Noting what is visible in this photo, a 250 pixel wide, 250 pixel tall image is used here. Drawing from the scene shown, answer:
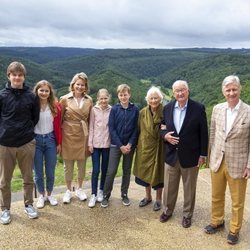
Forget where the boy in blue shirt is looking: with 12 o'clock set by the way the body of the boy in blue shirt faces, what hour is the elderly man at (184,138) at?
The elderly man is roughly at 10 o'clock from the boy in blue shirt.

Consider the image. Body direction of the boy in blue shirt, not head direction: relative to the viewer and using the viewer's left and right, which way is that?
facing the viewer

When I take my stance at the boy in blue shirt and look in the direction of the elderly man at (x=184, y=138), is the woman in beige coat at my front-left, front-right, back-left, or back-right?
back-right

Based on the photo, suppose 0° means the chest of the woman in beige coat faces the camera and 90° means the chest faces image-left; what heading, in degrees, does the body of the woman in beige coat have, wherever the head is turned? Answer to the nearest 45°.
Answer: approximately 0°

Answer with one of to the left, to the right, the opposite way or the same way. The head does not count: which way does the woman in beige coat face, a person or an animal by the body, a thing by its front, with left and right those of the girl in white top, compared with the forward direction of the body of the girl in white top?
the same way

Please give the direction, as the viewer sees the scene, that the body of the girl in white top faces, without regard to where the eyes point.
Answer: toward the camera

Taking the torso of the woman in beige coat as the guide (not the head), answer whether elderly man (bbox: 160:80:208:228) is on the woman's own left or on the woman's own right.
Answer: on the woman's own left

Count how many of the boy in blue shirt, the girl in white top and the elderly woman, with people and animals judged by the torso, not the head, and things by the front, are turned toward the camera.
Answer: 3

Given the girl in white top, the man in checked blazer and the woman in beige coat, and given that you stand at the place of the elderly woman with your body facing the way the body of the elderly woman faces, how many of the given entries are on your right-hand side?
2

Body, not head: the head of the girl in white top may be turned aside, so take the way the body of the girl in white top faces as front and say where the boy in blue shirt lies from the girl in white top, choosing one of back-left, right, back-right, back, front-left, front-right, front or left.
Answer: left

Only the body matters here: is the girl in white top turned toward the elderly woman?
no

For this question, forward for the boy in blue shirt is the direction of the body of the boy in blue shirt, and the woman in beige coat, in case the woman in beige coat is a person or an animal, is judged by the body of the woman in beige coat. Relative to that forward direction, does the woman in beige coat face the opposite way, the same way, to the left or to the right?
the same way

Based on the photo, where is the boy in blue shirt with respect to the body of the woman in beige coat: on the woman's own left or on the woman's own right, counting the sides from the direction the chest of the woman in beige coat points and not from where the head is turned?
on the woman's own left

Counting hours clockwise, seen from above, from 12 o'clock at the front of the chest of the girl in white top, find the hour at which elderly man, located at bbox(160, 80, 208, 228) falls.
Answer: The elderly man is roughly at 10 o'clock from the girl in white top.

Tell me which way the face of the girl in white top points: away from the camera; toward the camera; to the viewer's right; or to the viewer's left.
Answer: toward the camera

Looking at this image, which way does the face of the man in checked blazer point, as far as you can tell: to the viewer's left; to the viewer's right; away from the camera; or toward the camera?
toward the camera

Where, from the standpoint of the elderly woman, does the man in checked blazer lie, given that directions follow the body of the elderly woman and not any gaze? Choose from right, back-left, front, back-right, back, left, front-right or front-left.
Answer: front-left

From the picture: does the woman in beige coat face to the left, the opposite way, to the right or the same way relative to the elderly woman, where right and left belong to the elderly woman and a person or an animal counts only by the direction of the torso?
the same way
